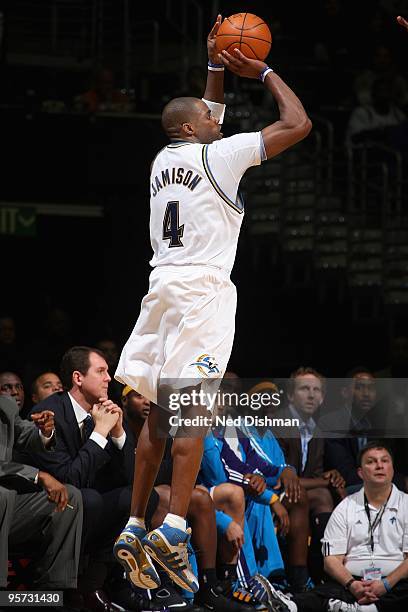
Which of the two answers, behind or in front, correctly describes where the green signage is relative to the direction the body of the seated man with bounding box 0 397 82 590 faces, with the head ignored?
behind

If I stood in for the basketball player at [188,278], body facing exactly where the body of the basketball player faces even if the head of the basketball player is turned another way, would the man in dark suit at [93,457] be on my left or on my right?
on my left

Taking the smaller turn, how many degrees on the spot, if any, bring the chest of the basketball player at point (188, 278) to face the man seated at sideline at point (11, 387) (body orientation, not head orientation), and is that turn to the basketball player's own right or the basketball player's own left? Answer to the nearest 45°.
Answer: approximately 90° to the basketball player's own left

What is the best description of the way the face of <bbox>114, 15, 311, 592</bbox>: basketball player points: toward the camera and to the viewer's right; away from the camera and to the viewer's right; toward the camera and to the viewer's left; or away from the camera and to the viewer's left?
away from the camera and to the viewer's right

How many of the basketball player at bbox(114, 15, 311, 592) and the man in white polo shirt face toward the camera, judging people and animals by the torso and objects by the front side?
1

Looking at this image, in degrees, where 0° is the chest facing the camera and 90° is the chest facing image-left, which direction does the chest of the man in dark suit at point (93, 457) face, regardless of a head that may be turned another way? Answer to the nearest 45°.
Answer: approximately 315°

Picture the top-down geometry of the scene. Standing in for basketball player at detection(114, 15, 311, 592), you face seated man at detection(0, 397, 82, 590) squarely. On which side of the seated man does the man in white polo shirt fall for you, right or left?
right

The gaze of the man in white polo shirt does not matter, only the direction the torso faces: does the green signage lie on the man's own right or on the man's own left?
on the man's own right

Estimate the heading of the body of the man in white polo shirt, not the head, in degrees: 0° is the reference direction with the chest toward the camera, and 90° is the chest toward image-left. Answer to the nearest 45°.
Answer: approximately 0°

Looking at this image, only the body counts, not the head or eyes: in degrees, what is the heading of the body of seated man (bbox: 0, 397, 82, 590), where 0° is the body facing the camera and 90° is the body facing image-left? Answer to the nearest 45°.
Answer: approximately 315°
